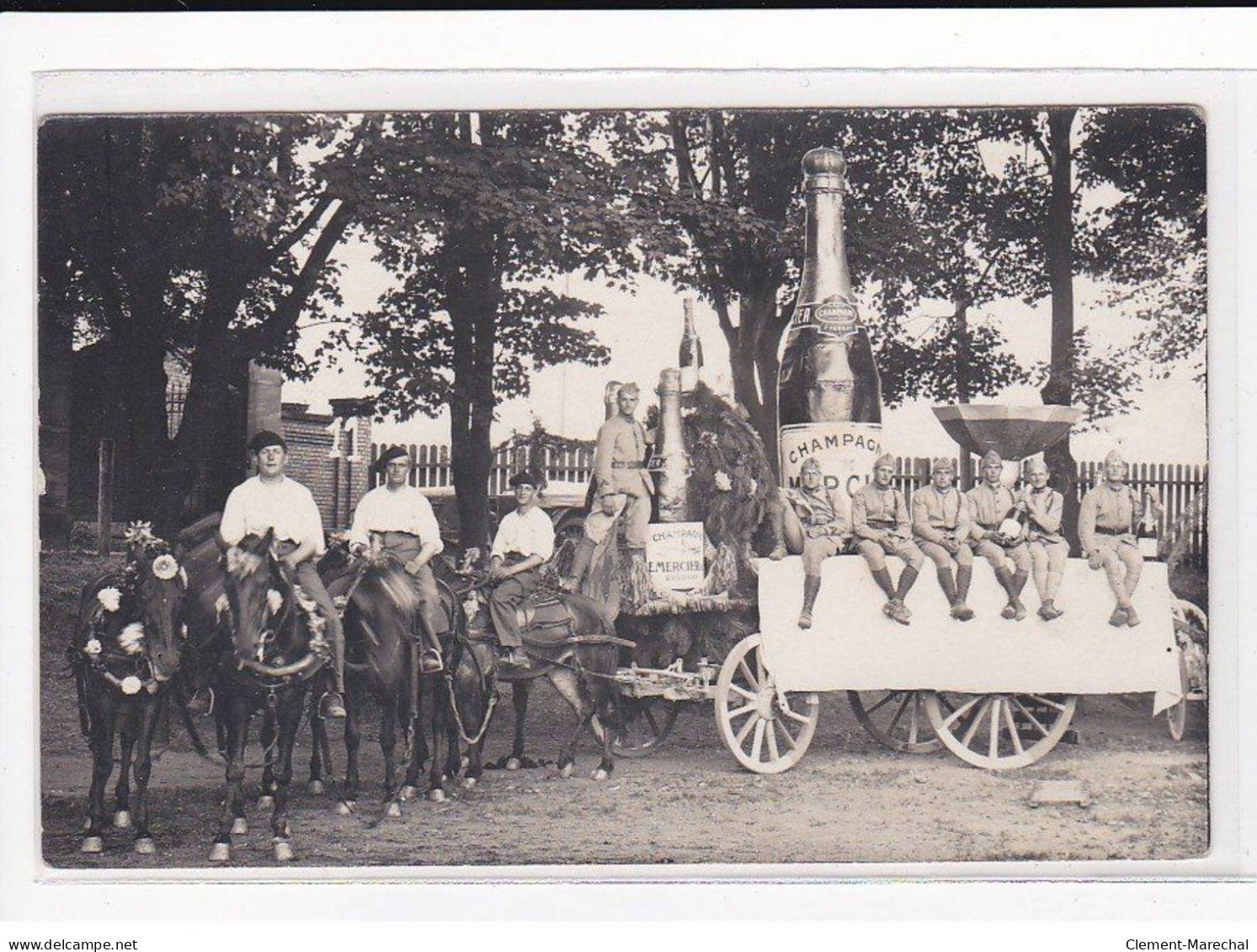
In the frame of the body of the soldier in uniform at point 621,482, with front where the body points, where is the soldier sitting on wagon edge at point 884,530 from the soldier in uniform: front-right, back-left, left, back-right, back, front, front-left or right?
front-left

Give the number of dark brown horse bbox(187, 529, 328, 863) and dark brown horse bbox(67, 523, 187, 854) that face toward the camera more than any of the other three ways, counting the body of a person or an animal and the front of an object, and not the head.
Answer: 2

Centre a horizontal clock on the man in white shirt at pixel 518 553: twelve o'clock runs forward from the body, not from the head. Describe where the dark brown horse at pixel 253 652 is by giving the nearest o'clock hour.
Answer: The dark brown horse is roughly at 1 o'clock from the man in white shirt.

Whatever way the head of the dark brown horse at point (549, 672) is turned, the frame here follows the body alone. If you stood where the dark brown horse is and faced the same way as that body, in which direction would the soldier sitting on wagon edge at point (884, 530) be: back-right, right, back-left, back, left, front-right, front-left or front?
back-left

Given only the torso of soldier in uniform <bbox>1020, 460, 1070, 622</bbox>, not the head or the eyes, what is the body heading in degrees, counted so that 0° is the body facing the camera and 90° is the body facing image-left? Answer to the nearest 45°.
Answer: approximately 0°

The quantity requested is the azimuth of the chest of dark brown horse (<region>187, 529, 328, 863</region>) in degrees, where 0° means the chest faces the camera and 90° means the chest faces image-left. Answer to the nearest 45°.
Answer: approximately 0°
